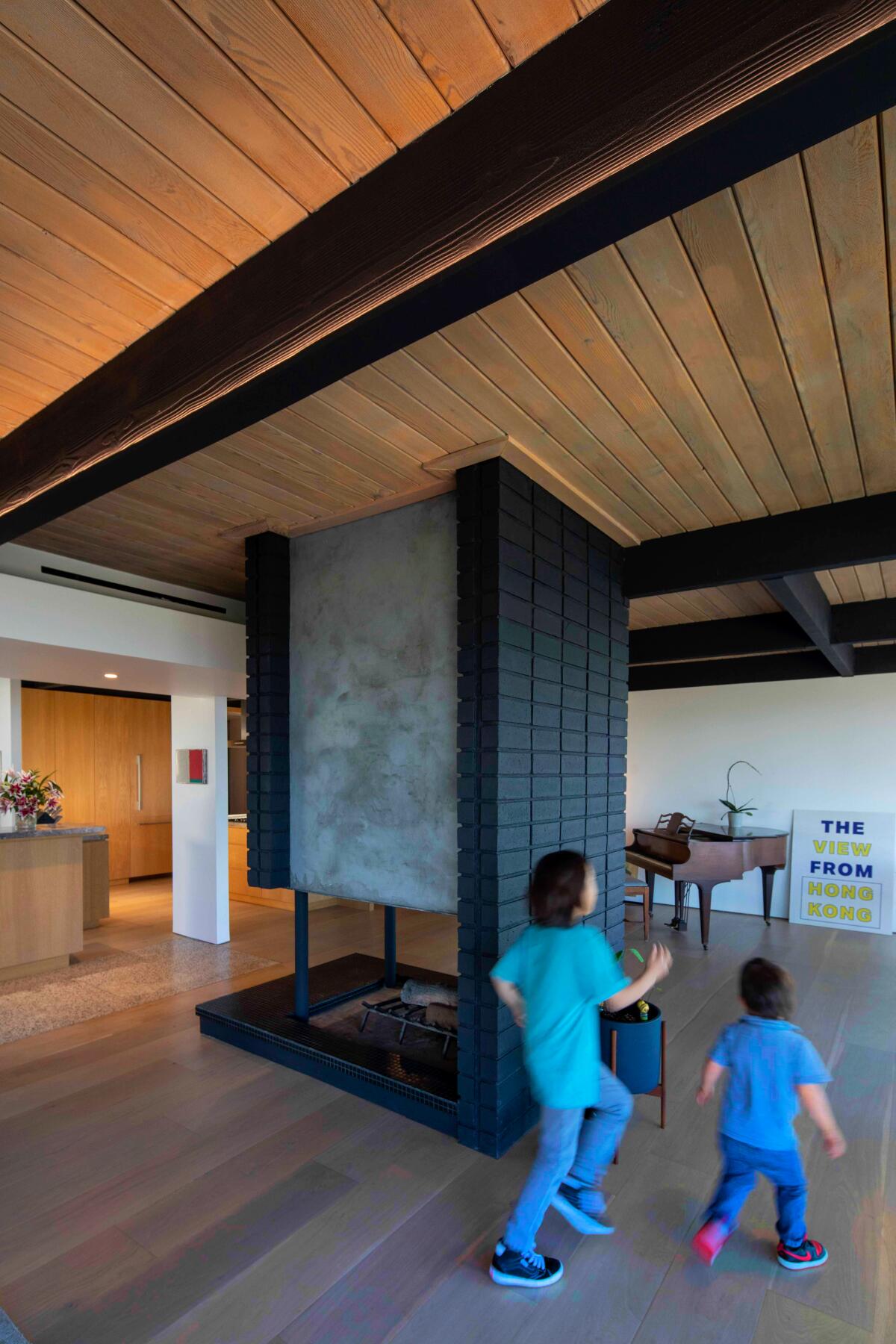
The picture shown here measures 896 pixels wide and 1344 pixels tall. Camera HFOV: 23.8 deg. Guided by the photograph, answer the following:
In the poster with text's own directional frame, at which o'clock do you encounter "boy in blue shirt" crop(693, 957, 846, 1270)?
The boy in blue shirt is roughly at 12 o'clock from the poster with text.

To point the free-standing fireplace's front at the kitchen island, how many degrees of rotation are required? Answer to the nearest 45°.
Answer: approximately 90° to its right

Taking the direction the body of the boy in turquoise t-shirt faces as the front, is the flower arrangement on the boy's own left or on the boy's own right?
on the boy's own left

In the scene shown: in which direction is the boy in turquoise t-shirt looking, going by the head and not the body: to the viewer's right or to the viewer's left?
to the viewer's right

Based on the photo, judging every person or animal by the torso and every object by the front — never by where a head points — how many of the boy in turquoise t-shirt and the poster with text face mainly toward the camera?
1

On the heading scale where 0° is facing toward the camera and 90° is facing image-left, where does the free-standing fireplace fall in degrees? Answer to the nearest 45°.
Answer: approximately 45°

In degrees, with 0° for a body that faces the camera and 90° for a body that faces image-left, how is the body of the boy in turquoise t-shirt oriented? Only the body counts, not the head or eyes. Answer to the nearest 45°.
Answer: approximately 225°

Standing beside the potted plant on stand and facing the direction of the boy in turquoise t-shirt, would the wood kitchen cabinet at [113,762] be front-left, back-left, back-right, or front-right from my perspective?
back-right

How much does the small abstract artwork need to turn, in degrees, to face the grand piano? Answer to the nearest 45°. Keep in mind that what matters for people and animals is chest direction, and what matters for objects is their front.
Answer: approximately 90° to its left

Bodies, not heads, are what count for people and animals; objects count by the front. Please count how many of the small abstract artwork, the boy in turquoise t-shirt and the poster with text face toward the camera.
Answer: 2
